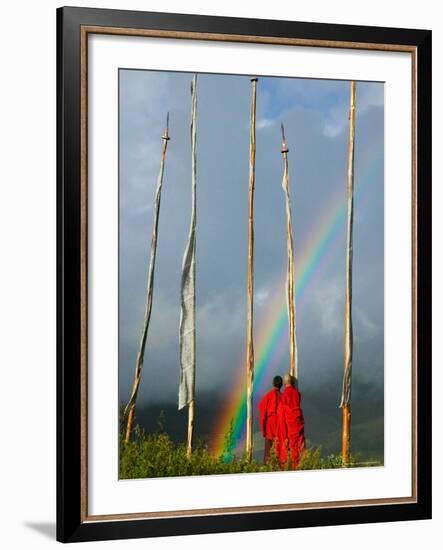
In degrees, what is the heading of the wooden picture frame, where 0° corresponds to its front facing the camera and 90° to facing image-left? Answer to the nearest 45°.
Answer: approximately 315°
